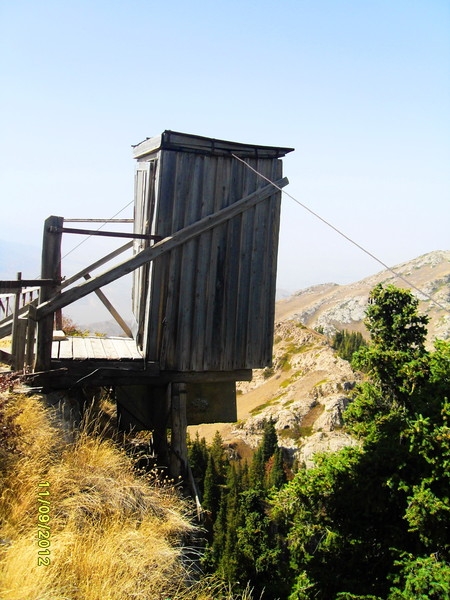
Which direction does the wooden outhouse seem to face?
to the viewer's left
